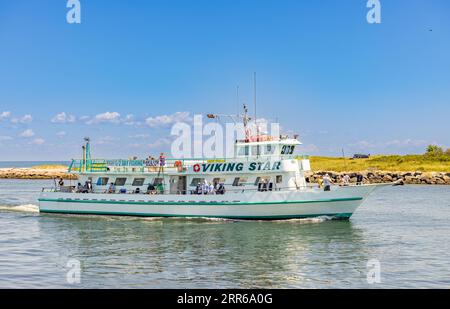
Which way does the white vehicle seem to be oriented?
to the viewer's right
